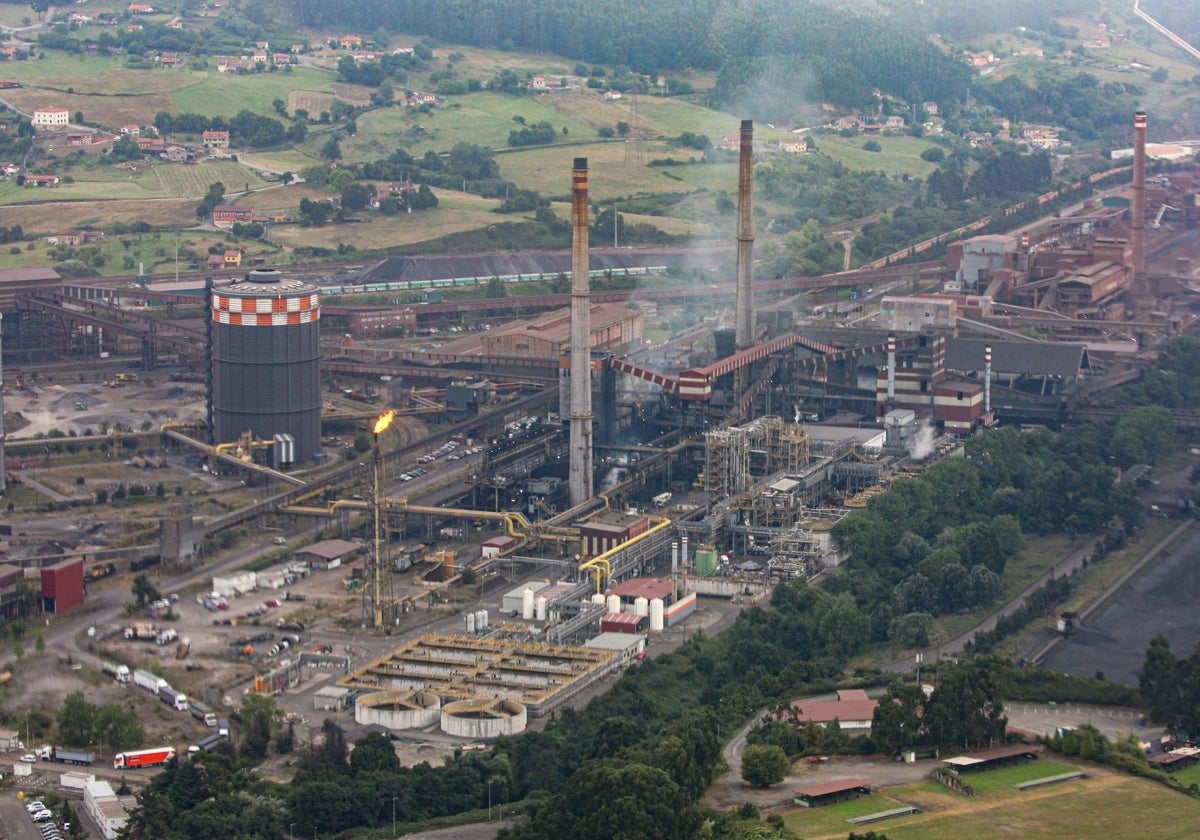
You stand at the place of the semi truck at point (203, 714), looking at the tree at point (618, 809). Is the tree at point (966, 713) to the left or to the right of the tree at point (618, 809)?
left

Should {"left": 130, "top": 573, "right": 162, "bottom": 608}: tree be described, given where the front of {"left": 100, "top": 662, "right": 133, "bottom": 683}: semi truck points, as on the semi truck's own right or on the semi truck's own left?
on the semi truck's own left

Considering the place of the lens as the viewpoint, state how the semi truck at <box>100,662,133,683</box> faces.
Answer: facing the viewer and to the right of the viewer

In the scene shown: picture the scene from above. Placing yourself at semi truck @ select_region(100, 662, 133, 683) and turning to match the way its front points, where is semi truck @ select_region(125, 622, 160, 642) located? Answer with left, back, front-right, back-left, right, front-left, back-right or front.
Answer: back-left

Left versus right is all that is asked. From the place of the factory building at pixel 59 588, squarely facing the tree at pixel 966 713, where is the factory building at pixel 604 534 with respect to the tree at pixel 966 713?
left

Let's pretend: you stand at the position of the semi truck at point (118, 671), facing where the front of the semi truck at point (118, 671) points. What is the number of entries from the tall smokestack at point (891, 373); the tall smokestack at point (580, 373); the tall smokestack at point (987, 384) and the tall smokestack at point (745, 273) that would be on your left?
4

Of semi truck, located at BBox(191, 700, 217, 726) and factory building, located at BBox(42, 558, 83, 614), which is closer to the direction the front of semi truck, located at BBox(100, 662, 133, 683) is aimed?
the semi truck

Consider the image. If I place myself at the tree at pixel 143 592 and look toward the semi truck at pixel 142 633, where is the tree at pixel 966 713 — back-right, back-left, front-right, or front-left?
front-left

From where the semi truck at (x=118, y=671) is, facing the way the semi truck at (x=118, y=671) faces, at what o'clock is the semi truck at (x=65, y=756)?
the semi truck at (x=65, y=756) is roughly at 2 o'clock from the semi truck at (x=118, y=671).

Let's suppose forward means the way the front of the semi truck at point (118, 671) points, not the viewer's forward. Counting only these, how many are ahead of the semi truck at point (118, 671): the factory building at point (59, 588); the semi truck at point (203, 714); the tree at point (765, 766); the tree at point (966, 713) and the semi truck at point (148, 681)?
4

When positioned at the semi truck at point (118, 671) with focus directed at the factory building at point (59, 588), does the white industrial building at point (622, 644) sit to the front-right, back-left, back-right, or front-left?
back-right

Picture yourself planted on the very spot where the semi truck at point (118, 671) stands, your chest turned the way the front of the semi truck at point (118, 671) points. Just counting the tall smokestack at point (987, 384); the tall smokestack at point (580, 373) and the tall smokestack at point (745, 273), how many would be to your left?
3
